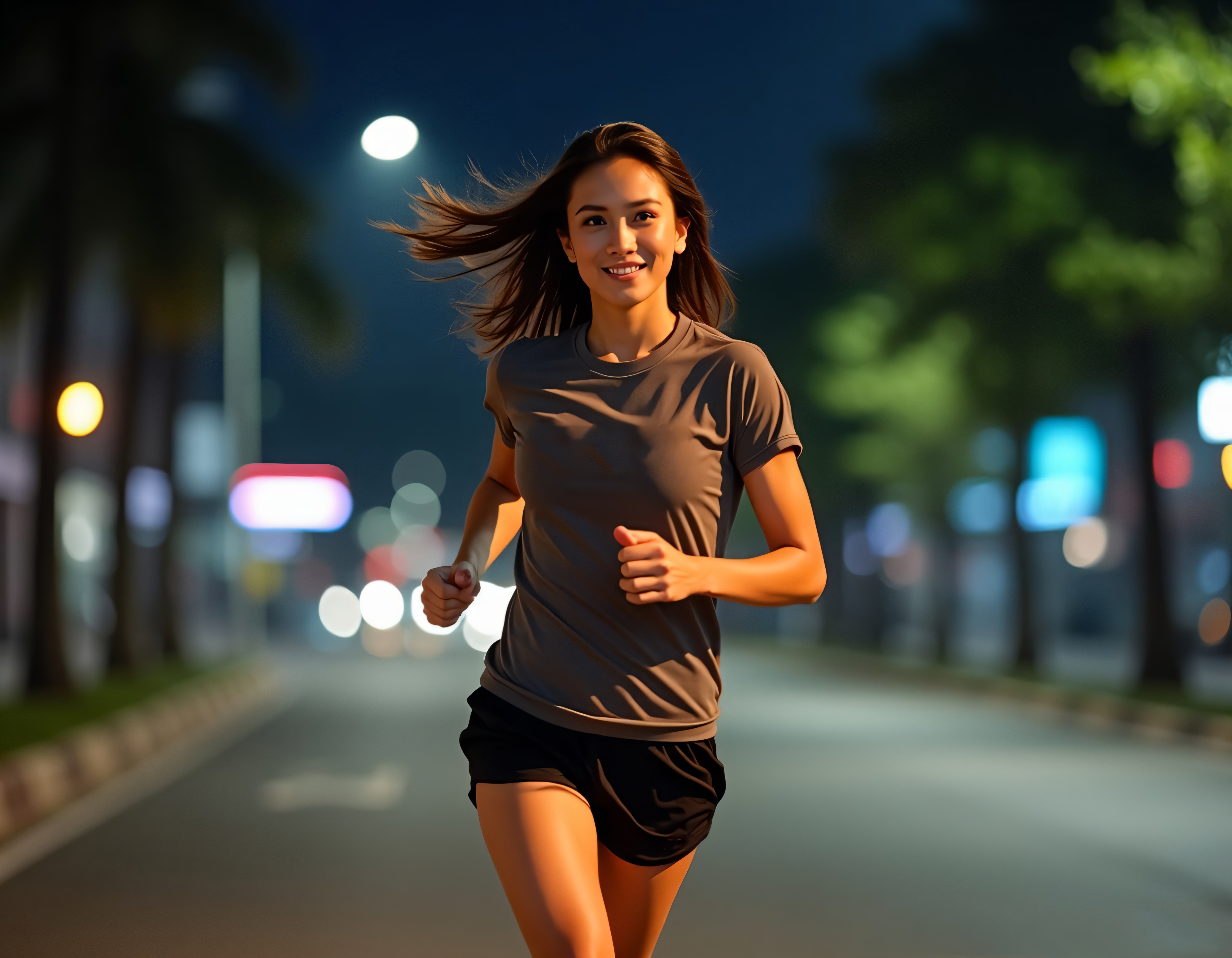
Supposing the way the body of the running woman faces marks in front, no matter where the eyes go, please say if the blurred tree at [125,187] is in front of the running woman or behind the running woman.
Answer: behind

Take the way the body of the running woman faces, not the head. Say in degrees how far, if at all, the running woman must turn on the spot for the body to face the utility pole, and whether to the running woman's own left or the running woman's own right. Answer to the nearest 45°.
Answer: approximately 180°

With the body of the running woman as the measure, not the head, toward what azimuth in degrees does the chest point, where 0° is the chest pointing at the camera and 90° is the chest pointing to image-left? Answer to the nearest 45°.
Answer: approximately 0°

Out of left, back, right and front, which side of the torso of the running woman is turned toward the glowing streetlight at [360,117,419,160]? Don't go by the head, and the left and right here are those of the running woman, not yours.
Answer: back

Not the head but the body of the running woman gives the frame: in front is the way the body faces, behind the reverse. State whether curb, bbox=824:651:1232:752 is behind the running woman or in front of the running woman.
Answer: behind
